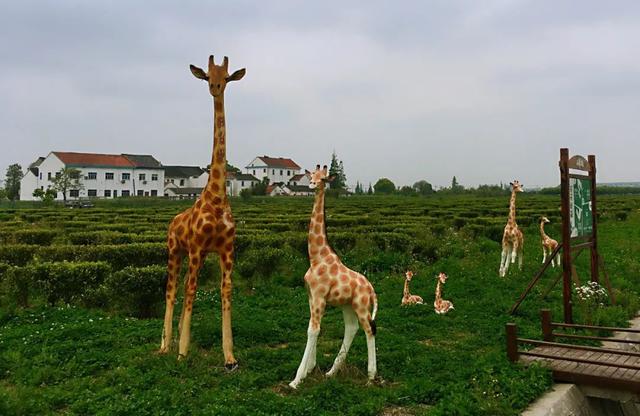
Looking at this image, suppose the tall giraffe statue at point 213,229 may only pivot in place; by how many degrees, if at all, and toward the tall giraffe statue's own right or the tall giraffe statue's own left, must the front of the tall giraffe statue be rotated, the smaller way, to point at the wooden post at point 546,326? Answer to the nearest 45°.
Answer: approximately 45° to the tall giraffe statue's own left

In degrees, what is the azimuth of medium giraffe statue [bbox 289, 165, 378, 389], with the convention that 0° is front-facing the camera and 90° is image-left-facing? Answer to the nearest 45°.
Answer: approximately 45°

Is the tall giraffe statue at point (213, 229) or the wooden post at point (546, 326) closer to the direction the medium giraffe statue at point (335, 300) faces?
the tall giraffe statue

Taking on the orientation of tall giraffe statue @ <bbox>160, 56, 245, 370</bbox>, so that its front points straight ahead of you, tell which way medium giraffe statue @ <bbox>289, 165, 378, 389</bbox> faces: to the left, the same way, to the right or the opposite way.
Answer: to the right

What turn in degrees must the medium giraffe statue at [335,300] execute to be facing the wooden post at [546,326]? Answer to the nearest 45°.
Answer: approximately 180°

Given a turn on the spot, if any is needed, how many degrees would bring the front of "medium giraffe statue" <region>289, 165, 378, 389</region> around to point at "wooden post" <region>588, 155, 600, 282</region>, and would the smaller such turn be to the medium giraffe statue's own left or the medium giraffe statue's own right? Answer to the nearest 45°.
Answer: approximately 180°

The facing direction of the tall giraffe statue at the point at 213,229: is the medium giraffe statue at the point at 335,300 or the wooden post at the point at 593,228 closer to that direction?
the medium giraffe statue

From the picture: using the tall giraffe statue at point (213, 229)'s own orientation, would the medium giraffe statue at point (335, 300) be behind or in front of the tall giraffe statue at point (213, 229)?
in front

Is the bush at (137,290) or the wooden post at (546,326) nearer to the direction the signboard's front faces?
the wooden post

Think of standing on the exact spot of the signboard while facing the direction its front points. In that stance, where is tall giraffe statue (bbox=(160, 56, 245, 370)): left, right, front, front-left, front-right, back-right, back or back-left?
right

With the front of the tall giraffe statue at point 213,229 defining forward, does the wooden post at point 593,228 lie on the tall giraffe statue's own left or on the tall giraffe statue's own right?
on the tall giraffe statue's own left

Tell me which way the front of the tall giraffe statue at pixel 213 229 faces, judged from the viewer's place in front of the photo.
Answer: facing the viewer and to the right of the viewer

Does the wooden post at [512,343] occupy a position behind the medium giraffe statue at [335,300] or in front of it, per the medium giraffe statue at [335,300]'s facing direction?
behind
